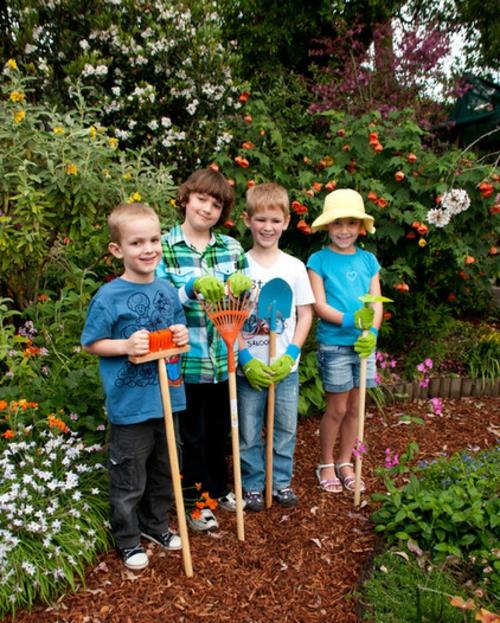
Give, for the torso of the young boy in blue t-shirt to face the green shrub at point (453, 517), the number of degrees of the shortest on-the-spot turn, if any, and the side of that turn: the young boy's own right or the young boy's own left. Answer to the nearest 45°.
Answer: approximately 45° to the young boy's own left

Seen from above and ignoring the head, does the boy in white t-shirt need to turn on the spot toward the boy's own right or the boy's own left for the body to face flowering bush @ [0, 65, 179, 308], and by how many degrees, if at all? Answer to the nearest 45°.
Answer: approximately 90° to the boy's own right

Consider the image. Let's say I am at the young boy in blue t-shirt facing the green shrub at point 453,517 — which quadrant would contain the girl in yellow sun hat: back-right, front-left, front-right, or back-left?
front-left

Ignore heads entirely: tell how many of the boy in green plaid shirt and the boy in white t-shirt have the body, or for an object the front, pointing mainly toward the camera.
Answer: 2

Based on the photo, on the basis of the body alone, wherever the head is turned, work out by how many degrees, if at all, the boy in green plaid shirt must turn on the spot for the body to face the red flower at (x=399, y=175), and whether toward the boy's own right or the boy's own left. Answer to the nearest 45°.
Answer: approximately 135° to the boy's own left

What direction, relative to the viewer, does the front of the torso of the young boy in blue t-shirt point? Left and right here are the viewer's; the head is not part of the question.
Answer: facing the viewer and to the right of the viewer

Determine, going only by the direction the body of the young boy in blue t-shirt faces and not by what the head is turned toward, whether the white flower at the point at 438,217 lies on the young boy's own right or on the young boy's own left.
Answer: on the young boy's own left

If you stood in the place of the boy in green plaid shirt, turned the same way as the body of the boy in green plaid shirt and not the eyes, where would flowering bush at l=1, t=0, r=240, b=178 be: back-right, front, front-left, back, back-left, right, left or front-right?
back

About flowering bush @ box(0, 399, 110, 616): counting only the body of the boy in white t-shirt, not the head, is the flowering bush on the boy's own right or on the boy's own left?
on the boy's own right

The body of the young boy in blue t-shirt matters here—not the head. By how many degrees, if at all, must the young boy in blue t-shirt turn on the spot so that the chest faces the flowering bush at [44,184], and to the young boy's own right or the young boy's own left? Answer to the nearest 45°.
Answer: approximately 180°

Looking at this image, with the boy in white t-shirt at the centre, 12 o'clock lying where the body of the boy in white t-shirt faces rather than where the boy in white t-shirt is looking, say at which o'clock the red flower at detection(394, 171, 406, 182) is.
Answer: The red flower is roughly at 7 o'clock from the boy in white t-shirt.

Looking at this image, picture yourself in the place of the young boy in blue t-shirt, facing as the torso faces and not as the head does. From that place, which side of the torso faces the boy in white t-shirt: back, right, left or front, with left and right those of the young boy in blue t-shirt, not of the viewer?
left

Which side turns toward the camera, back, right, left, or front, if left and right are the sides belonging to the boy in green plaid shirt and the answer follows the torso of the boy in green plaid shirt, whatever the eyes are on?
front

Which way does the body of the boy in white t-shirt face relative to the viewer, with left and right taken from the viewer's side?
facing the viewer
